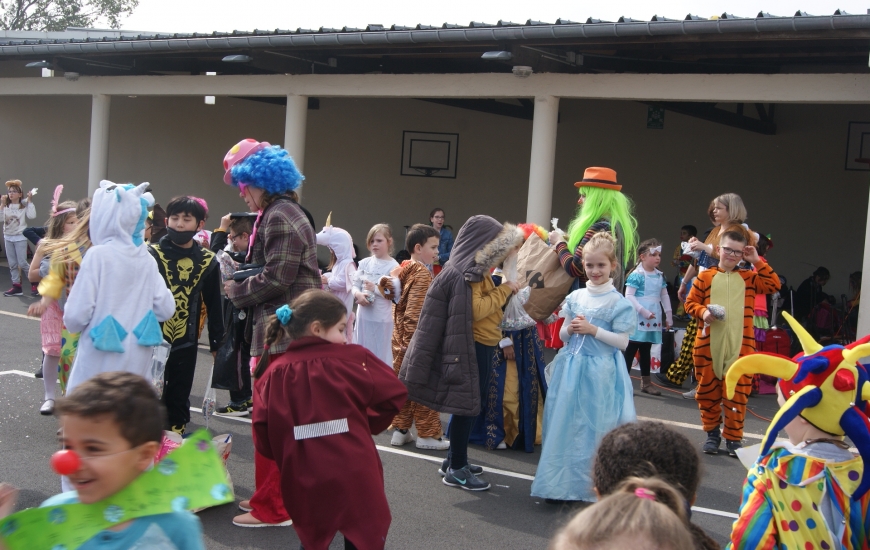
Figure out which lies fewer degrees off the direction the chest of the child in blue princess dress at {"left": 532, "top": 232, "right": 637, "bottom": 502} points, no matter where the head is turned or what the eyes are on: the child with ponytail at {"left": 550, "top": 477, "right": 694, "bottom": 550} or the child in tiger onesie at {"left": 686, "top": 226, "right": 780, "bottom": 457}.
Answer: the child with ponytail

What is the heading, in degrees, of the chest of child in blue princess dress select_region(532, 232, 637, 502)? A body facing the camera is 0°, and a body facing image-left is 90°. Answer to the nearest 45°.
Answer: approximately 45°

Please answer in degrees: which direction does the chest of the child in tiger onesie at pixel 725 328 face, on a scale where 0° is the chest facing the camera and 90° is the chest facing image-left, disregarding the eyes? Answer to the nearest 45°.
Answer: approximately 0°

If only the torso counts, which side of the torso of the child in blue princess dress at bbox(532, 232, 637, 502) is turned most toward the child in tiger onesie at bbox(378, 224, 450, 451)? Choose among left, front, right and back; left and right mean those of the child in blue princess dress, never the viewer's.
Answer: right
